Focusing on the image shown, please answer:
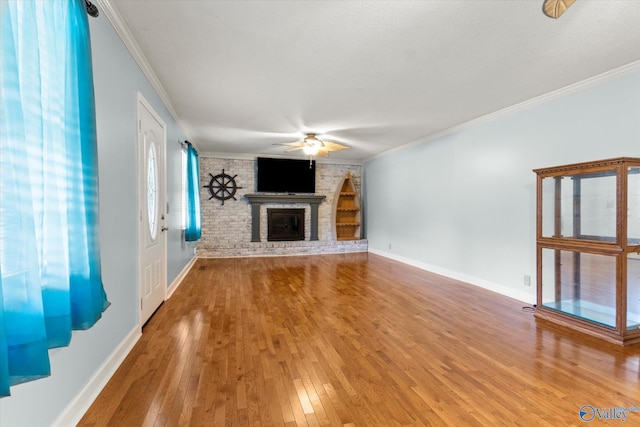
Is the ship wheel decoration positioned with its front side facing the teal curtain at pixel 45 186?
yes

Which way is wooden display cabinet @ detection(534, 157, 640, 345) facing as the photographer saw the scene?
facing the viewer and to the left of the viewer

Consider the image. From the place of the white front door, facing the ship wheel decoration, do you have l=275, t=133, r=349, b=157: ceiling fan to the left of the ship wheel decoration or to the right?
right

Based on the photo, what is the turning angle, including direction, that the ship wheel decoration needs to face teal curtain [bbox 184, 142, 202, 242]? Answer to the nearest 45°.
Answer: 0° — it already faces it

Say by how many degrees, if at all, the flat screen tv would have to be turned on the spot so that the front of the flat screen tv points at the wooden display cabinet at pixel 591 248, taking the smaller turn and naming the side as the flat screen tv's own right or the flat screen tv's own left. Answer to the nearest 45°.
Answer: approximately 45° to the flat screen tv's own left

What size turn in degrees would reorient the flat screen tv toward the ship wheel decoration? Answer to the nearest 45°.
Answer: approximately 90° to its right

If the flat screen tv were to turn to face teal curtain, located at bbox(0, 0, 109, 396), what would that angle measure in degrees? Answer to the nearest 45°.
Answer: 0° — it already faces it

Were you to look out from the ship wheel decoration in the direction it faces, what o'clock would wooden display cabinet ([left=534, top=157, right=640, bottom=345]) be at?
The wooden display cabinet is roughly at 11 o'clock from the ship wheel decoration.

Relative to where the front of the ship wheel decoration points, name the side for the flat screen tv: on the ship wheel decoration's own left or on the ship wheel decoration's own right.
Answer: on the ship wheel decoration's own left

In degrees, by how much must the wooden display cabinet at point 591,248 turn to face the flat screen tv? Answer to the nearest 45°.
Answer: approximately 45° to its right

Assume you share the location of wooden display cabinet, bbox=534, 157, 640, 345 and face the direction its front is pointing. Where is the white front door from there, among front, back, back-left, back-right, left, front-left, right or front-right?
front

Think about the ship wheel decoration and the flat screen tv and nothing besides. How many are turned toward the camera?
2

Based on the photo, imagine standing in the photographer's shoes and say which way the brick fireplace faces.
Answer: facing the viewer

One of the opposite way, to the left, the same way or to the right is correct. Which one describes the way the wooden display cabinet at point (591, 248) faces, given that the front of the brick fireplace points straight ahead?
to the right

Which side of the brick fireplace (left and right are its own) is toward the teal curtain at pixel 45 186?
front
